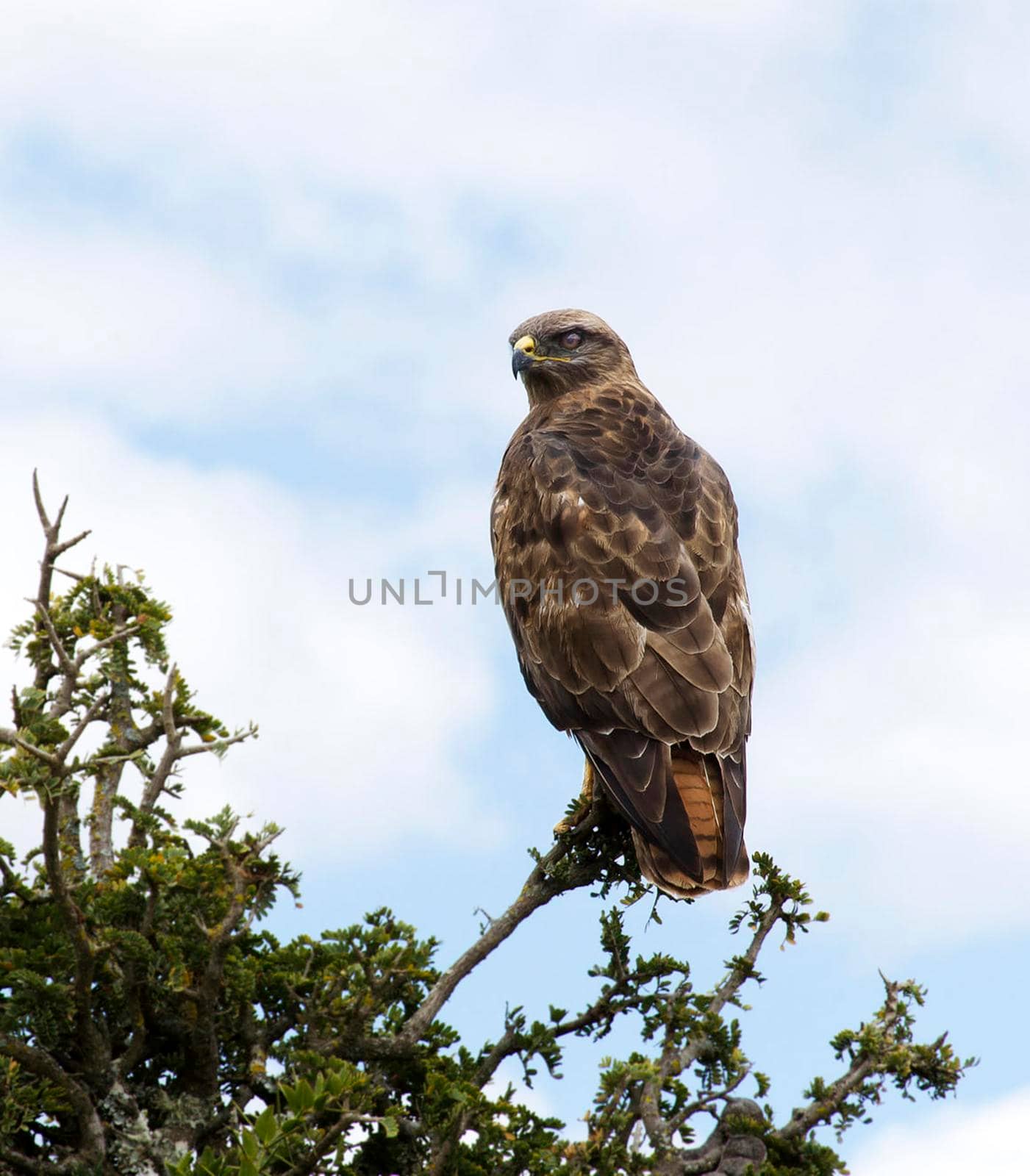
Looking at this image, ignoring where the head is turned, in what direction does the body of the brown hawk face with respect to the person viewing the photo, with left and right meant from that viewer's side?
facing away from the viewer and to the left of the viewer
